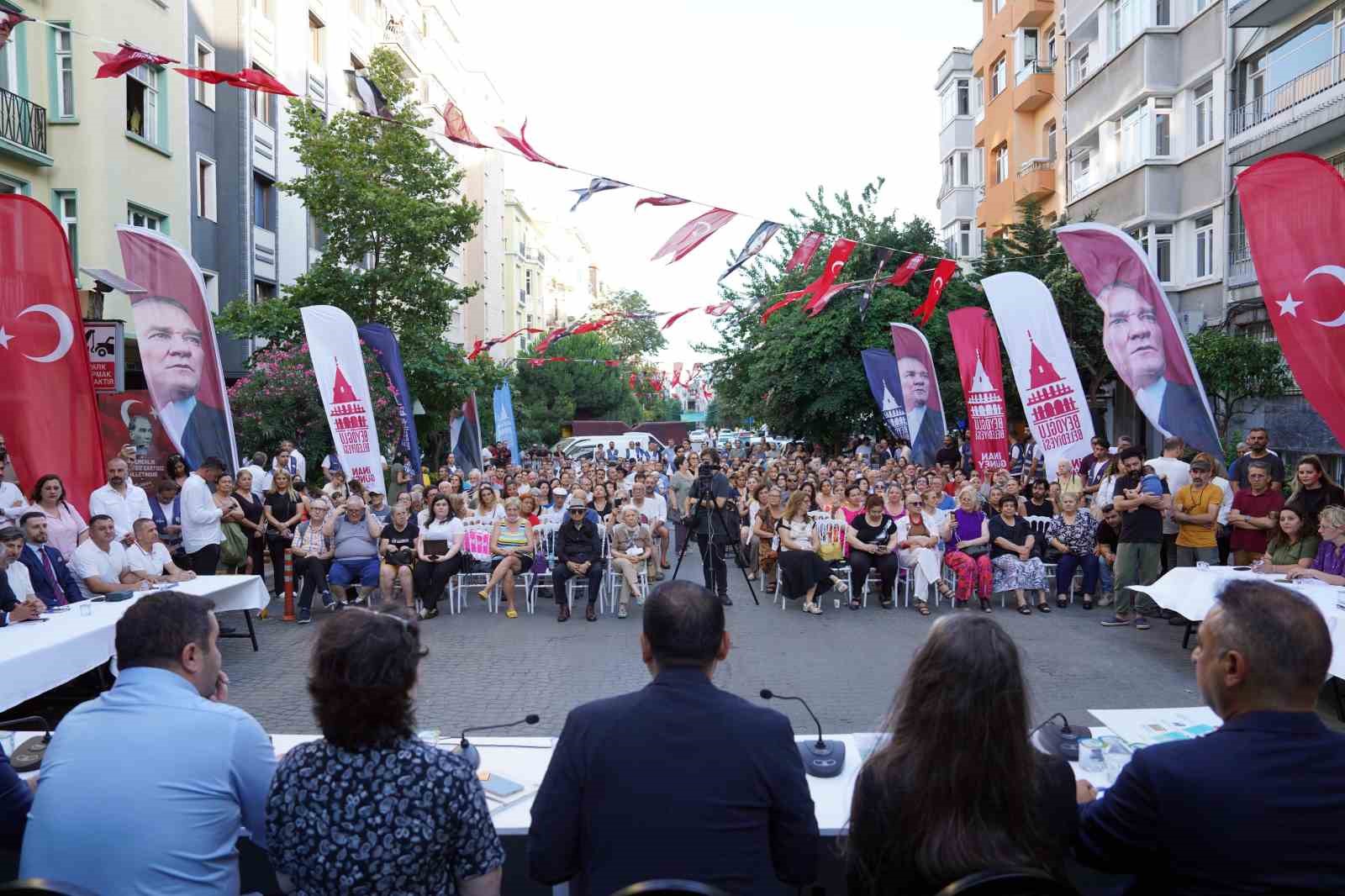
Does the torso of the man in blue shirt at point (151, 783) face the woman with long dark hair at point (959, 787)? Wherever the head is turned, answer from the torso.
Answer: no

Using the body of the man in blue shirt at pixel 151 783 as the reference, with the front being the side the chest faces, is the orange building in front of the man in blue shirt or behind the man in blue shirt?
in front

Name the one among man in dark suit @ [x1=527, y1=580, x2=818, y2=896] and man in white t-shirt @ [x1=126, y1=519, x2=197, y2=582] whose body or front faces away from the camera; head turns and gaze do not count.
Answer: the man in dark suit

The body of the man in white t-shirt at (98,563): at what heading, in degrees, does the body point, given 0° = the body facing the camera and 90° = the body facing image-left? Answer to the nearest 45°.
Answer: approximately 315°

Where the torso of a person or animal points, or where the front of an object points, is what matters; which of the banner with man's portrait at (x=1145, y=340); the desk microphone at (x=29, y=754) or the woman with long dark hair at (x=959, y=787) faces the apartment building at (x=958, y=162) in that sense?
the woman with long dark hair

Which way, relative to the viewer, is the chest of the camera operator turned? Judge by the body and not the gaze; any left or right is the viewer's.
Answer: facing the viewer

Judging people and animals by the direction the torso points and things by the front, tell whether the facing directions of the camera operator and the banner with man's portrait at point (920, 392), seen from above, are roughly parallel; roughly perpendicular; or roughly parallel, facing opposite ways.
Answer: roughly parallel

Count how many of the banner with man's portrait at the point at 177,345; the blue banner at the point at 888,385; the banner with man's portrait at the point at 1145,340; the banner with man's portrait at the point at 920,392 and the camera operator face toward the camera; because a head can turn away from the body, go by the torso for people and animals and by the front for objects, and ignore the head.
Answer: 5

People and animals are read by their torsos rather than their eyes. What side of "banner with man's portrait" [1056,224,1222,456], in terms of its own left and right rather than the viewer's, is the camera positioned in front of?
front

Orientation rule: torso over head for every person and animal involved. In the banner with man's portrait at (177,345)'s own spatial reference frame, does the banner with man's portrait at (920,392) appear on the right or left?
on its left

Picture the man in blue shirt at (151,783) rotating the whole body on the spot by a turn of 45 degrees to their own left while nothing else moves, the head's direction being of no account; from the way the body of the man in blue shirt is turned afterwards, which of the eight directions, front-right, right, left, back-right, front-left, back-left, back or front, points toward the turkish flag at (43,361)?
front

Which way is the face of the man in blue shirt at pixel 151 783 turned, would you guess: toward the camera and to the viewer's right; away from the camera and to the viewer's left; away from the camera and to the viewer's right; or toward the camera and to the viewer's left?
away from the camera and to the viewer's right

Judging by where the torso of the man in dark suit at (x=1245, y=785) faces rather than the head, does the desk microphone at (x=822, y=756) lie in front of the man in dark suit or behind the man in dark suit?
in front

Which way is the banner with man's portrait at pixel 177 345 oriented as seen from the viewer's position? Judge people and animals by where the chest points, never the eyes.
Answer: toward the camera

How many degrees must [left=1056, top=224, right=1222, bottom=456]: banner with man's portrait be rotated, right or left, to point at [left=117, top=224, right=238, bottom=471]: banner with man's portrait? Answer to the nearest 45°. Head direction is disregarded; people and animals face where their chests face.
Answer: approximately 45° to its right

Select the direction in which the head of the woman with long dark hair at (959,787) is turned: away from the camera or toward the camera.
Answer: away from the camera

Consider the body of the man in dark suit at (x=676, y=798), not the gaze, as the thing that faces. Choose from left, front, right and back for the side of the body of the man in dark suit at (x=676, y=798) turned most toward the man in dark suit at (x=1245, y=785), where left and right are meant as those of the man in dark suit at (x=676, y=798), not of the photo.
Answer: right

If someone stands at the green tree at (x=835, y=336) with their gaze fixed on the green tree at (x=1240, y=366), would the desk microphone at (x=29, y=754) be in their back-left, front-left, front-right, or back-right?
front-right

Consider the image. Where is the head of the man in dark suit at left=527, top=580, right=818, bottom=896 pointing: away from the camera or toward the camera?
away from the camera
